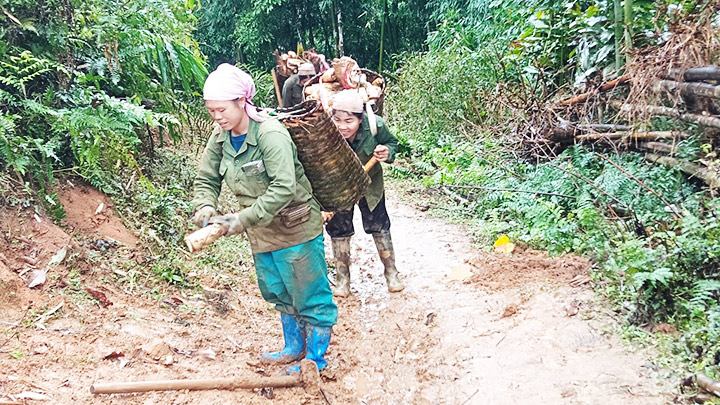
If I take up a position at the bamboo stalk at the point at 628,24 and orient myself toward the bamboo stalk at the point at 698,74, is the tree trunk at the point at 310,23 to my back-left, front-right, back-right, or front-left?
back-right

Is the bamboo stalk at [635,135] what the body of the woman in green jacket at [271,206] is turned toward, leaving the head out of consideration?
no

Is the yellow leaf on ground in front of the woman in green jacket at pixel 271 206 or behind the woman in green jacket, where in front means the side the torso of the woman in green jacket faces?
behind

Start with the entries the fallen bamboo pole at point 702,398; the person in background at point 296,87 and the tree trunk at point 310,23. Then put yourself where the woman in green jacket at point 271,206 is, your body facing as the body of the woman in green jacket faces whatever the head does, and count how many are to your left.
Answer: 1

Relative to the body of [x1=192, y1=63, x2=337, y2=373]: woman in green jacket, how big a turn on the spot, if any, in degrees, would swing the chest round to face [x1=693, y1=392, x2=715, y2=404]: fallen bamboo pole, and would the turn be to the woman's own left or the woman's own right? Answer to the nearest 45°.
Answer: approximately 90° to the woman's own left

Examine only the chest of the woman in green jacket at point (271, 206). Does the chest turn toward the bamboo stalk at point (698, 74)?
no

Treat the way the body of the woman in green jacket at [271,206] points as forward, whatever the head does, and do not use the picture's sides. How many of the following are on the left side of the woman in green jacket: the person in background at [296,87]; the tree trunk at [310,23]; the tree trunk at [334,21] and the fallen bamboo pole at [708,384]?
1

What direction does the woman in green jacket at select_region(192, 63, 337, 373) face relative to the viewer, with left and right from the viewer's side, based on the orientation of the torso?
facing the viewer and to the left of the viewer

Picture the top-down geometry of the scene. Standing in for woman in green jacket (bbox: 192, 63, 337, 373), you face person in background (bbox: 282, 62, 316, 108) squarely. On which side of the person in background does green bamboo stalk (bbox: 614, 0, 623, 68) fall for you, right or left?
right

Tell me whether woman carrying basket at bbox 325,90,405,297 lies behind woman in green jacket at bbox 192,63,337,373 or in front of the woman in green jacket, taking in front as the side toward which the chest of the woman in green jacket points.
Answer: behind

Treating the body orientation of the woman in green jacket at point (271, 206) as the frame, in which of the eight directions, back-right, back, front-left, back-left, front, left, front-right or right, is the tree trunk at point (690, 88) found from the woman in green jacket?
back-left

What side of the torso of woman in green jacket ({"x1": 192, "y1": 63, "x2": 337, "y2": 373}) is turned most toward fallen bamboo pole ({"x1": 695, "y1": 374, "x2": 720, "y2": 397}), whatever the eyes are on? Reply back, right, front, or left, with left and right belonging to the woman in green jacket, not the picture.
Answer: left

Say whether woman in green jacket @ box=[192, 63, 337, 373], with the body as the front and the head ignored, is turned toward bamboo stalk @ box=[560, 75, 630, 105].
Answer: no
